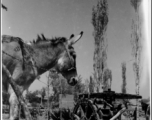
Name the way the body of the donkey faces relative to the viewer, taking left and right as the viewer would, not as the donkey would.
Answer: facing to the right of the viewer
